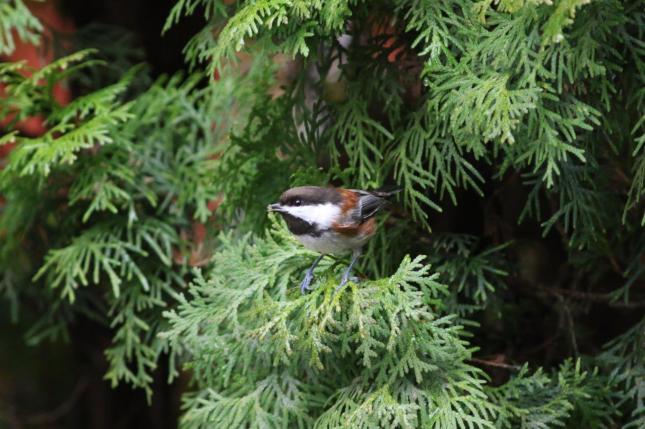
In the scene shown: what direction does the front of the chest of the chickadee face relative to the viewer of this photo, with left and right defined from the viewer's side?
facing the viewer and to the left of the viewer

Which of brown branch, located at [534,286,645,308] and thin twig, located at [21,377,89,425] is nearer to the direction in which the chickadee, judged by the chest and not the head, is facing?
the thin twig

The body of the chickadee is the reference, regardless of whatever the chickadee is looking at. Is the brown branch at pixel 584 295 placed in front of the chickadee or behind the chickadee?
behind
